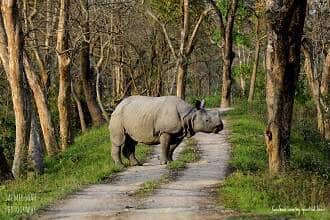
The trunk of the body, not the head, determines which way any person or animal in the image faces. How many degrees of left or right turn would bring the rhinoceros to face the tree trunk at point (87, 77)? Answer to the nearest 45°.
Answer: approximately 90° to its left

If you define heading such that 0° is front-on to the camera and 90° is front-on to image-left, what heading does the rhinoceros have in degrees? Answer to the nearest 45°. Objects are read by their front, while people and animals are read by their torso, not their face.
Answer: approximately 270°

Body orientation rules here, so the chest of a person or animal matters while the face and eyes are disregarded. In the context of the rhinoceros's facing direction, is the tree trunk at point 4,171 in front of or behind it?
behind

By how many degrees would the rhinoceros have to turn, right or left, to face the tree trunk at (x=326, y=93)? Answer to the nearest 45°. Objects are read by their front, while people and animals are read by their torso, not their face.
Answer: approximately 45° to its left

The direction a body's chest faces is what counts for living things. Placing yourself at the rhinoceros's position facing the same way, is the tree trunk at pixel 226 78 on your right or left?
on your left

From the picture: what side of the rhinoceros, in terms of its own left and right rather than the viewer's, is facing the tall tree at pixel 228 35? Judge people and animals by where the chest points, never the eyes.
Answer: left
